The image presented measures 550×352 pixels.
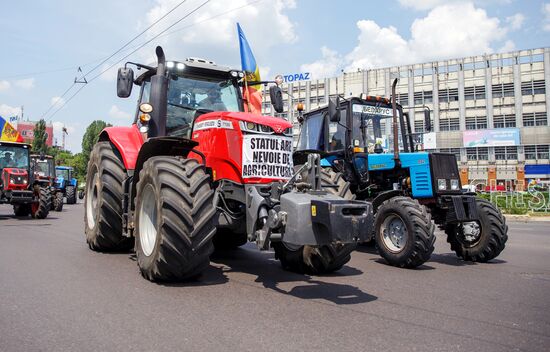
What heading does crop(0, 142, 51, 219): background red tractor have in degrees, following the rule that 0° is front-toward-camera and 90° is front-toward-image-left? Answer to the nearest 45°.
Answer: approximately 315°

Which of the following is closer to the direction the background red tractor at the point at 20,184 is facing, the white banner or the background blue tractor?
the white banner

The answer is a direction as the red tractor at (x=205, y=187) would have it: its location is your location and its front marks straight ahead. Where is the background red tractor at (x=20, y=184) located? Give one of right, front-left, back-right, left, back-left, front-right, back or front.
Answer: back

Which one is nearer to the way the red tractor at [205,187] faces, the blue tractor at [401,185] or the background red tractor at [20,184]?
the blue tractor

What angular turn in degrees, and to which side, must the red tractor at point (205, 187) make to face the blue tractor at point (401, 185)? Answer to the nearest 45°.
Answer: approximately 90° to its left

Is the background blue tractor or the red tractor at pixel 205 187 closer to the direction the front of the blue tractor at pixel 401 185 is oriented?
the red tractor

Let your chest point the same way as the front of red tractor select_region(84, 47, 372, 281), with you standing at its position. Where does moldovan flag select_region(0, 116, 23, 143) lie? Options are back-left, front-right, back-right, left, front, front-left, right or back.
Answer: back

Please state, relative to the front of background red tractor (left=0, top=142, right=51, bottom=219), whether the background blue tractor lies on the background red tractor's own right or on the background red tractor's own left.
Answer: on the background red tractor's own left

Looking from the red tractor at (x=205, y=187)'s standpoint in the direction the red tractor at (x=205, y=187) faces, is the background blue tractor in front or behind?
behind

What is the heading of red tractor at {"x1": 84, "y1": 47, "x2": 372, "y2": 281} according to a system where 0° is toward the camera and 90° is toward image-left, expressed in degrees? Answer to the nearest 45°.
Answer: approximately 315°
